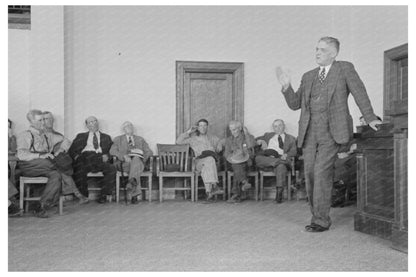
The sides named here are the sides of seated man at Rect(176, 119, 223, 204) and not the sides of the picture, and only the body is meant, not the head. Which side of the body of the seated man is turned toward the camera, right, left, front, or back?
front

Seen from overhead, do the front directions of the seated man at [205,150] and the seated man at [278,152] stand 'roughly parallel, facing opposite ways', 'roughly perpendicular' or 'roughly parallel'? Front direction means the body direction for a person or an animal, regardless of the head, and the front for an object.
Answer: roughly parallel

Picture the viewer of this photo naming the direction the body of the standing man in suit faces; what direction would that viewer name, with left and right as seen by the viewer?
facing the viewer and to the left of the viewer

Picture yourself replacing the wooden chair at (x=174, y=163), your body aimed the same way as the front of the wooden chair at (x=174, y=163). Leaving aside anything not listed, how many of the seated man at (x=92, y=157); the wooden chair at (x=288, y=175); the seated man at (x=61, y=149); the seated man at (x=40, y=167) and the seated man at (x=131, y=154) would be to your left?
1

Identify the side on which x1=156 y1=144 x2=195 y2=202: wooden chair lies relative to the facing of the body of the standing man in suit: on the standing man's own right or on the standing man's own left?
on the standing man's own right

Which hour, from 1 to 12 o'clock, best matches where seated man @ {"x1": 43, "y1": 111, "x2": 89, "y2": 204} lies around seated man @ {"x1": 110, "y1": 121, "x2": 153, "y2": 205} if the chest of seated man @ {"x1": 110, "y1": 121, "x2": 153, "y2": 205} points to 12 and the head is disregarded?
seated man @ {"x1": 43, "y1": 111, "x2": 89, "y2": 204} is roughly at 2 o'clock from seated man @ {"x1": 110, "y1": 121, "x2": 153, "y2": 205}.

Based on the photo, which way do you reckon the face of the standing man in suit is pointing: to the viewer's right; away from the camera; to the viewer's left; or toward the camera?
to the viewer's left

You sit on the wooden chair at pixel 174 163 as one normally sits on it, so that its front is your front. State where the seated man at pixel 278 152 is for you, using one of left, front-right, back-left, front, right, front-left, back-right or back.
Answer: left

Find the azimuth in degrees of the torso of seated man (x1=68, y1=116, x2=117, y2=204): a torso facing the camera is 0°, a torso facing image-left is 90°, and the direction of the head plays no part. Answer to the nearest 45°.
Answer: approximately 0°

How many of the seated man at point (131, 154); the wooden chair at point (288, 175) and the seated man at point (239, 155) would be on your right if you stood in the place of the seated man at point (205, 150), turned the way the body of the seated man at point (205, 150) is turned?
1

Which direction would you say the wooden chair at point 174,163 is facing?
toward the camera

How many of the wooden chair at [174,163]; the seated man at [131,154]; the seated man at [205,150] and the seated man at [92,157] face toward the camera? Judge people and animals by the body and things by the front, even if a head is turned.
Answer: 4
